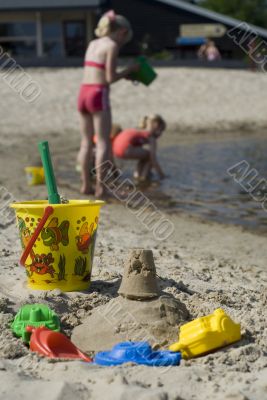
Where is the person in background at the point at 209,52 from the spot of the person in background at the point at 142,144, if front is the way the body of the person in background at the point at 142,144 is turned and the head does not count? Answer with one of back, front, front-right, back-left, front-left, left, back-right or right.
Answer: left

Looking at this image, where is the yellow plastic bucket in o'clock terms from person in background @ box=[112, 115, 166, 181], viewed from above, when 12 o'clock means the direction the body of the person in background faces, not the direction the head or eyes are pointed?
The yellow plastic bucket is roughly at 3 o'clock from the person in background.

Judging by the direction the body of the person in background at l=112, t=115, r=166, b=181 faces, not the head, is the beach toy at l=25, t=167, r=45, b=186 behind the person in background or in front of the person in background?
behind

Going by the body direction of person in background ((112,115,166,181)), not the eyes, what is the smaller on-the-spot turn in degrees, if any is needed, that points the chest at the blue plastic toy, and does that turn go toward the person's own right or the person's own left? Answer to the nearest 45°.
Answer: approximately 90° to the person's own right

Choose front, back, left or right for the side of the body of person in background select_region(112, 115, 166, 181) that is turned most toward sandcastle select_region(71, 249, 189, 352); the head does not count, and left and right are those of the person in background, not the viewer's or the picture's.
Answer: right

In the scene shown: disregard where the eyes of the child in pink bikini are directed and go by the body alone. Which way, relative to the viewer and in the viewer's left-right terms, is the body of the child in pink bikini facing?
facing away from the viewer and to the right of the viewer

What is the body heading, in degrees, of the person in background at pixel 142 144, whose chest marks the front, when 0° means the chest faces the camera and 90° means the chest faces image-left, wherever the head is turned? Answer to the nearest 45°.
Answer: approximately 270°

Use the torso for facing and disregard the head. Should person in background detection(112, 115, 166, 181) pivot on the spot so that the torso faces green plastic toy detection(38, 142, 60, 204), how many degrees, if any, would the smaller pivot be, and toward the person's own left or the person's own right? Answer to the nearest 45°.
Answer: approximately 90° to the person's own right

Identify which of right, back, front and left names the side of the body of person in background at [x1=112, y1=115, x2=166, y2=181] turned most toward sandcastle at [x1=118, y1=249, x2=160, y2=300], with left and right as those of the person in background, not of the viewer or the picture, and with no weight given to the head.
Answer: right

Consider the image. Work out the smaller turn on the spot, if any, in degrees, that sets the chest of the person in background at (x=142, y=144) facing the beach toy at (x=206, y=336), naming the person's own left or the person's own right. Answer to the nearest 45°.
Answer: approximately 90° to the person's own right

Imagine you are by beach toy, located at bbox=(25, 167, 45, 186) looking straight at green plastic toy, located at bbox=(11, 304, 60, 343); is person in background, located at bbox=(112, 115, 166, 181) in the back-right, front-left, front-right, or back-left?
back-left
